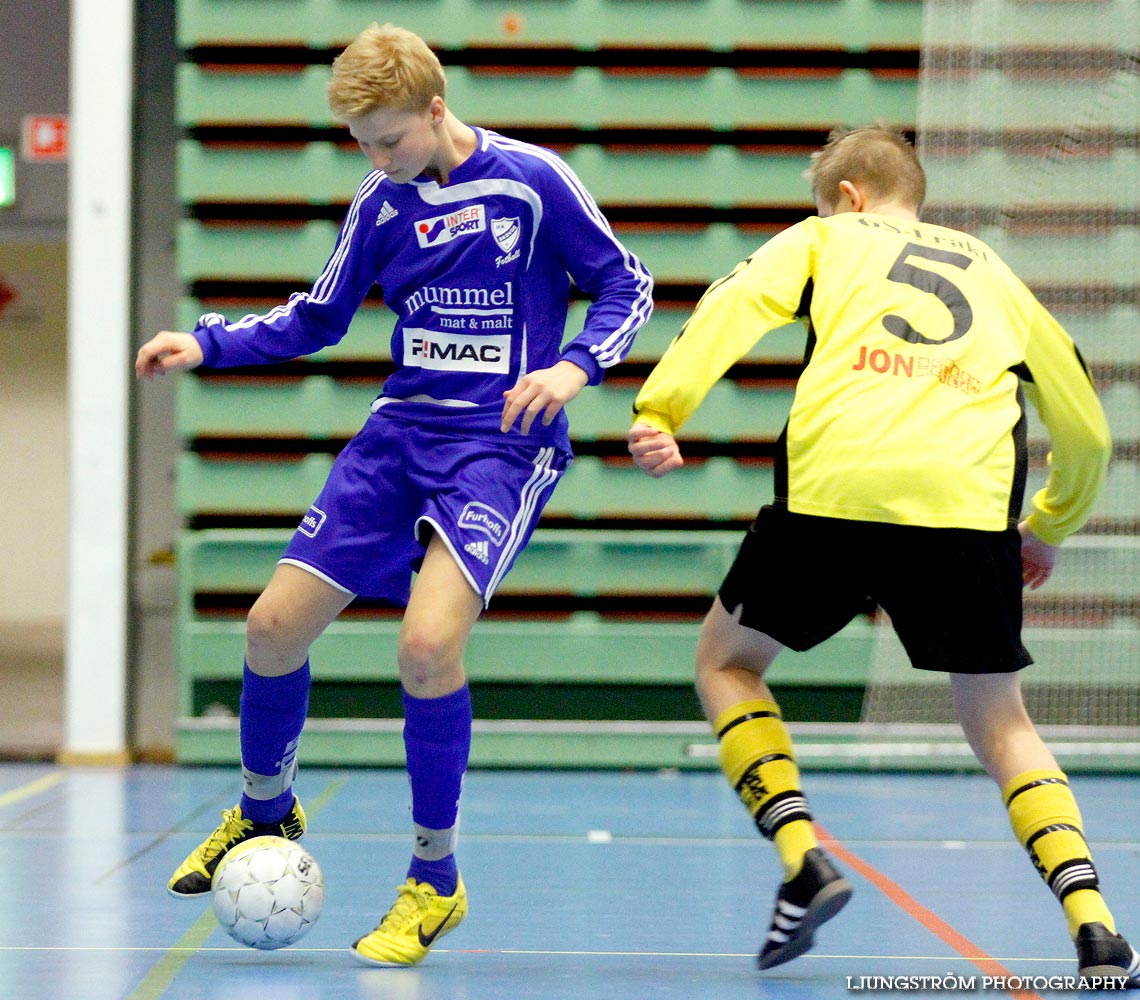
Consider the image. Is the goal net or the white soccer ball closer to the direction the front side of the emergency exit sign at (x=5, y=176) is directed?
the white soccer ball

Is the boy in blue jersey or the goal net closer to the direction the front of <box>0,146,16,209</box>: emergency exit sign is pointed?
the boy in blue jersey

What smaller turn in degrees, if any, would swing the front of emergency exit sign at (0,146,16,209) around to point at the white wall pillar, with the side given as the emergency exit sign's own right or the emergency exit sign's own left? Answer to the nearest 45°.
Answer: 0° — it already faces it

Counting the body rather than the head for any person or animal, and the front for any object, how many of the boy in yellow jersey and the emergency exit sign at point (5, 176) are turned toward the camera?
1

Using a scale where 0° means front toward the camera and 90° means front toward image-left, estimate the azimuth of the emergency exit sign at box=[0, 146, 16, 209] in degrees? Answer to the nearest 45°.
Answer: approximately 0°

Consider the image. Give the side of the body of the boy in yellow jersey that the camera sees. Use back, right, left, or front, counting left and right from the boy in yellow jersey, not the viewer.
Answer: back

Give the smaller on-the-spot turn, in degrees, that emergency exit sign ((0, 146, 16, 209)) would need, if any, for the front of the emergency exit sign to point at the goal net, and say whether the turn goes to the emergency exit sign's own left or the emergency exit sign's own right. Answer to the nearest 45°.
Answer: approximately 45° to the emergency exit sign's own left

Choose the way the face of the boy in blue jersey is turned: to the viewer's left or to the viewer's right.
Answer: to the viewer's left

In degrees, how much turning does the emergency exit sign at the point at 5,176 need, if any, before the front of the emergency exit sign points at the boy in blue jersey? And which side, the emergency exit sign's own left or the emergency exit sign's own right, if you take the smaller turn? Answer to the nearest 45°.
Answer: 0° — it already faces them

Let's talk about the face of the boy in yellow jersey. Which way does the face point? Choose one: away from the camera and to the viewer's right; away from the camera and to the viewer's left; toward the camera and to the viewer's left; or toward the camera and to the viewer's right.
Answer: away from the camera and to the viewer's left
